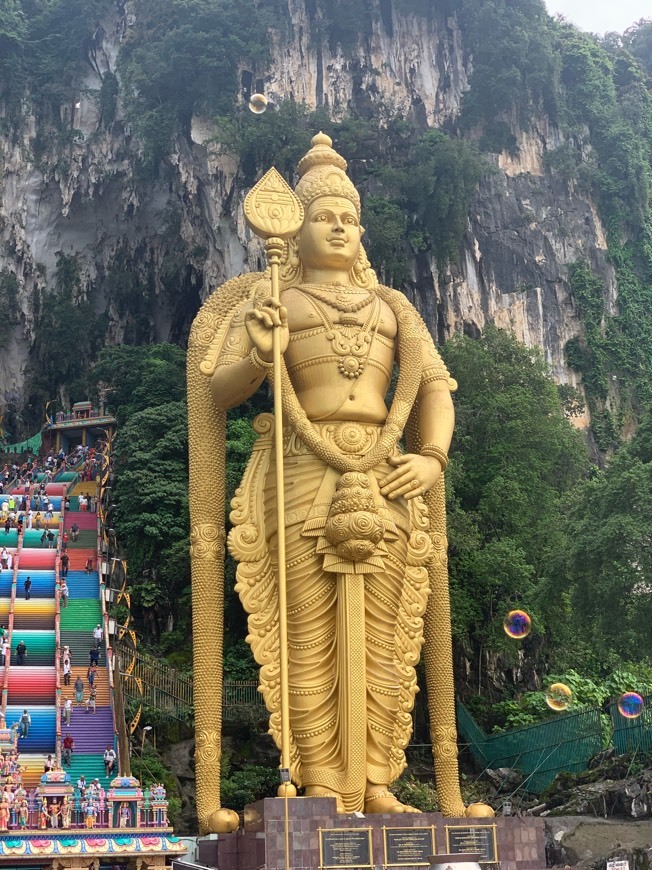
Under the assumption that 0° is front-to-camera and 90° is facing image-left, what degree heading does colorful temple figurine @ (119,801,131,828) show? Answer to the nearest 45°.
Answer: approximately 0°

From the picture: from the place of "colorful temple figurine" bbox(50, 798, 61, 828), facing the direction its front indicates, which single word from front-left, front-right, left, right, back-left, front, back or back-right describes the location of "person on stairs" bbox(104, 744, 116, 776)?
back

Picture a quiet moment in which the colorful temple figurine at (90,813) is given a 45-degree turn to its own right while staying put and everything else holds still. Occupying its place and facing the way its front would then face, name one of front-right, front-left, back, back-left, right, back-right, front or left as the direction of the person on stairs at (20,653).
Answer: back-right

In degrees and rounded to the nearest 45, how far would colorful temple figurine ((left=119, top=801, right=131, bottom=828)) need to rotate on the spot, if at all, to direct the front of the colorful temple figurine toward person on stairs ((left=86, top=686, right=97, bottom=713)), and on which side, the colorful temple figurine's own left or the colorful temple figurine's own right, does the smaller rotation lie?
approximately 180°

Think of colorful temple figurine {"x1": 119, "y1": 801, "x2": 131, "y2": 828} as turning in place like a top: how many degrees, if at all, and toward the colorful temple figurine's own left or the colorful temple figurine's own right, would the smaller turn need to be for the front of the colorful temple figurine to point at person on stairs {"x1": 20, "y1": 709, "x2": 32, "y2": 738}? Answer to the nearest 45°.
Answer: approximately 180°

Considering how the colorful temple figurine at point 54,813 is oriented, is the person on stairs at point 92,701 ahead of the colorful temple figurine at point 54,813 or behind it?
behind

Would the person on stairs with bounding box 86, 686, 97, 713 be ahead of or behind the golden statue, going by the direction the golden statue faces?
behind

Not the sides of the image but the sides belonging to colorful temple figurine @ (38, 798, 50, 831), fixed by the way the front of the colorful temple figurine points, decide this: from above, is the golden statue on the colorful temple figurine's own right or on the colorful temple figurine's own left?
on the colorful temple figurine's own left

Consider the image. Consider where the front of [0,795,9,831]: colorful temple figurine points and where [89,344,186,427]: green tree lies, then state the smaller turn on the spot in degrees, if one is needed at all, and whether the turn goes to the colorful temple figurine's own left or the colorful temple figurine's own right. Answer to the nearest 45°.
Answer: approximately 180°

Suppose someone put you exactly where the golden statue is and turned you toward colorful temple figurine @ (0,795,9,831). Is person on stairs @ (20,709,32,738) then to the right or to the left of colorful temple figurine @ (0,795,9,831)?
right

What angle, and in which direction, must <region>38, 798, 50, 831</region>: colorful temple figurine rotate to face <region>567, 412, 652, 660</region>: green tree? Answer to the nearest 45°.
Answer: approximately 90° to its left

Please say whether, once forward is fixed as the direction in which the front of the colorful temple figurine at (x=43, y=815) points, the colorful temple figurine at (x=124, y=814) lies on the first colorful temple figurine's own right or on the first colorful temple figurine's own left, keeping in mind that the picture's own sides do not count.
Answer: on the first colorful temple figurine's own left

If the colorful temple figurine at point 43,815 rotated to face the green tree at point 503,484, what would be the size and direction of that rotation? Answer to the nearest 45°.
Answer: approximately 135° to its left
